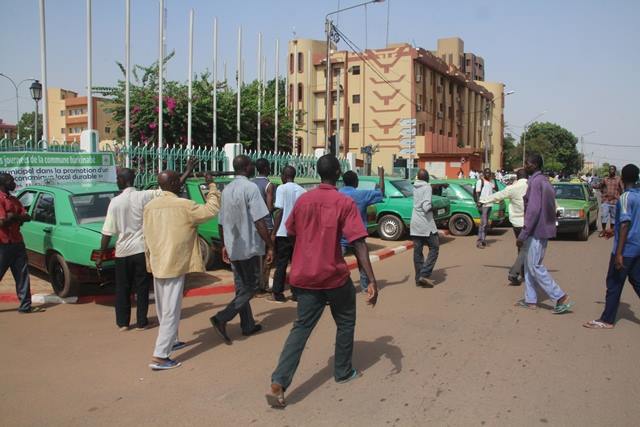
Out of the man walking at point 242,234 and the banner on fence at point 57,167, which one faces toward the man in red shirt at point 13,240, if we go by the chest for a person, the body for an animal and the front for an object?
the banner on fence

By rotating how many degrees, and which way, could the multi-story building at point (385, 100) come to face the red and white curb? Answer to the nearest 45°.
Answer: approximately 45° to its right

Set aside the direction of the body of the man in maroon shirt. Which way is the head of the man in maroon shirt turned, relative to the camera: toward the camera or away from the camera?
away from the camera

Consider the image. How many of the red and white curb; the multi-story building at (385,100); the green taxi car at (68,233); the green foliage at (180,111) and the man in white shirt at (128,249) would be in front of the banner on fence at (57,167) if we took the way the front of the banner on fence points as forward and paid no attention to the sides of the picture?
3

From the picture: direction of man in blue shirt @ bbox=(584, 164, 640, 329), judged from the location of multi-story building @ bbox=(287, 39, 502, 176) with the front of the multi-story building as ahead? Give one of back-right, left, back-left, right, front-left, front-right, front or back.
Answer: front-right

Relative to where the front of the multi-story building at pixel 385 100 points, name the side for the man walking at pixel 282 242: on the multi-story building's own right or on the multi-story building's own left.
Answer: on the multi-story building's own right

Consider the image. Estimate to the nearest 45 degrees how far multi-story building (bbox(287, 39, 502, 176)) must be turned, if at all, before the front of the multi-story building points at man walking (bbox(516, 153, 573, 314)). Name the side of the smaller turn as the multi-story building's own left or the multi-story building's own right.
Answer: approximately 45° to the multi-story building's own right

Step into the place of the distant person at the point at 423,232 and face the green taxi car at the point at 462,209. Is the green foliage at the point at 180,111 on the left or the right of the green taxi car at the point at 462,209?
left

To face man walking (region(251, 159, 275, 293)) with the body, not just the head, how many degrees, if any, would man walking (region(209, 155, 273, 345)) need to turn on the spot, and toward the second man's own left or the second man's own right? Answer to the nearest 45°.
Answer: approximately 45° to the second man's own left

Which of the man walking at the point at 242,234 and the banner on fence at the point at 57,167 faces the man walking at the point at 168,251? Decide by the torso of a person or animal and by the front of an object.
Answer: the banner on fence

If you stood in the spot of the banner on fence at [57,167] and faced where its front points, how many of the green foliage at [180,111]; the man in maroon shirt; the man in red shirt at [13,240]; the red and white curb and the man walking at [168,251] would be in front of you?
4

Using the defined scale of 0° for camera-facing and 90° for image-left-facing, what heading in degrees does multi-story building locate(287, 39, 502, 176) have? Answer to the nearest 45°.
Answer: approximately 315°

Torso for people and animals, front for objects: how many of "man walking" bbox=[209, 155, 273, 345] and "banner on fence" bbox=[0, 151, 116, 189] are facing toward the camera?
1

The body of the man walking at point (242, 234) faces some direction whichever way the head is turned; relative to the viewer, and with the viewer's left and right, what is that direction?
facing away from the viewer and to the right of the viewer
